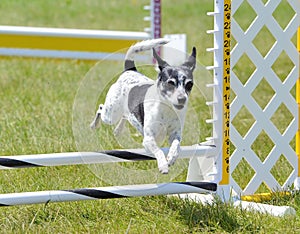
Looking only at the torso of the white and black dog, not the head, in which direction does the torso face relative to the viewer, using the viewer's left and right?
facing the viewer and to the right of the viewer

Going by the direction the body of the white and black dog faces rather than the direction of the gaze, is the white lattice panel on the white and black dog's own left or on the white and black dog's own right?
on the white and black dog's own left

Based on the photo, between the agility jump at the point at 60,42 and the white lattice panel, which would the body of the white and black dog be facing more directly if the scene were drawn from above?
the white lattice panel

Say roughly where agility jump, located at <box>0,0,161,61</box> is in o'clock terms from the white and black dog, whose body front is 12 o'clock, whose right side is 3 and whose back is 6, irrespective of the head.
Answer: The agility jump is roughly at 7 o'clock from the white and black dog.
